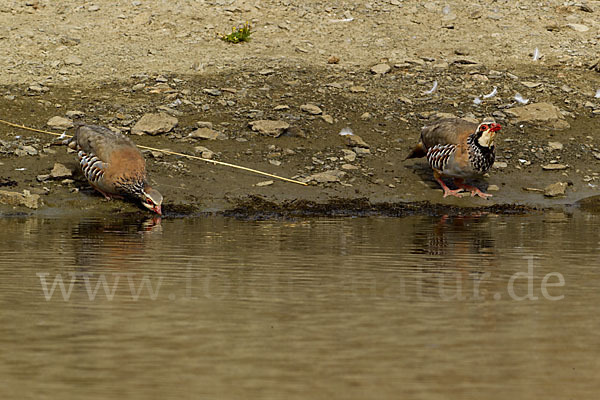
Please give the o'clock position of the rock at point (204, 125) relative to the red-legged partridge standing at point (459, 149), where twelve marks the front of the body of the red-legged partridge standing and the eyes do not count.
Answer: The rock is roughly at 5 o'clock from the red-legged partridge standing.

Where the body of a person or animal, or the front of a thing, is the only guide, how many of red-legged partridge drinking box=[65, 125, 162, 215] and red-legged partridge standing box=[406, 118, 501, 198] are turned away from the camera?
0

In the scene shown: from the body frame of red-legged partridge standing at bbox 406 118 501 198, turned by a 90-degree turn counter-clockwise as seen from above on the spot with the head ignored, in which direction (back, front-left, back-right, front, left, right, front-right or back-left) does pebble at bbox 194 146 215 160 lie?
back-left

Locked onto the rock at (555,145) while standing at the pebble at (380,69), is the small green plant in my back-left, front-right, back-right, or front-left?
back-right

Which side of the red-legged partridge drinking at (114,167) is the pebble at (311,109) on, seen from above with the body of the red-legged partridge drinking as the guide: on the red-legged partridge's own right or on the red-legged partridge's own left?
on the red-legged partridge's own left

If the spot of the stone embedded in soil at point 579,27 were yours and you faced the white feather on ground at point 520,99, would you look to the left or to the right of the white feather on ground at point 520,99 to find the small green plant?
right

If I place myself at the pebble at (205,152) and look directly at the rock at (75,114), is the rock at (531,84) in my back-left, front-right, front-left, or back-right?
back-right

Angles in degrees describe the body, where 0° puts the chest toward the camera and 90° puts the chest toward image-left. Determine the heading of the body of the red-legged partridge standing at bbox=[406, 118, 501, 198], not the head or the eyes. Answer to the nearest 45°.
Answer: approximately 315°

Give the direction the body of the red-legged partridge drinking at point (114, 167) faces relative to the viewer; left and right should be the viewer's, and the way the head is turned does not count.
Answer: facing the viewer and to the right of the viewer

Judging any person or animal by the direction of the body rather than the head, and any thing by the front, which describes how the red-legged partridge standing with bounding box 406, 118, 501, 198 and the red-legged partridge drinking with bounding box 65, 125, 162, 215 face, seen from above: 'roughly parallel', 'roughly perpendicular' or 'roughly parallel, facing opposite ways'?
roughly parallel

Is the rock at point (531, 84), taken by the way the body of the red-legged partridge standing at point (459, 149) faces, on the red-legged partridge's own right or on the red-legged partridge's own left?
on the red-legged partridge's own left

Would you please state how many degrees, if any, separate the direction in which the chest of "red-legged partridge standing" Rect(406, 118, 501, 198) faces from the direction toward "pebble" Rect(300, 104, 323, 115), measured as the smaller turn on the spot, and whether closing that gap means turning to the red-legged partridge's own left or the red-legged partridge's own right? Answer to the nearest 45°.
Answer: approximately 180°
